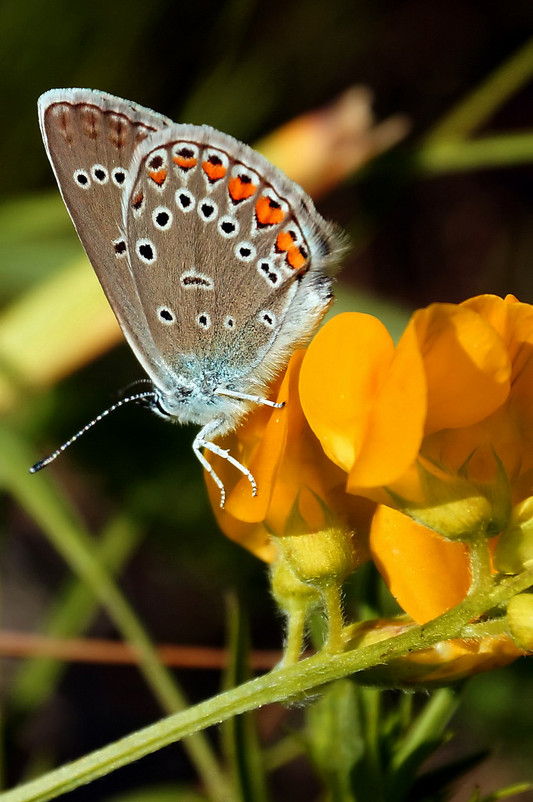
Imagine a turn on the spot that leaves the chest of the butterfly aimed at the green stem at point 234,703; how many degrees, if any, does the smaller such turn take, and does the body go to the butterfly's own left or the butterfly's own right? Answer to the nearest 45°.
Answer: approximately 90° to the butterfly's own left

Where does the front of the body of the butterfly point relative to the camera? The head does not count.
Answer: to the viewer's left

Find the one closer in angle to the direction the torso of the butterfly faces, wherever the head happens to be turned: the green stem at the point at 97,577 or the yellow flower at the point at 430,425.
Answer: the green stem
